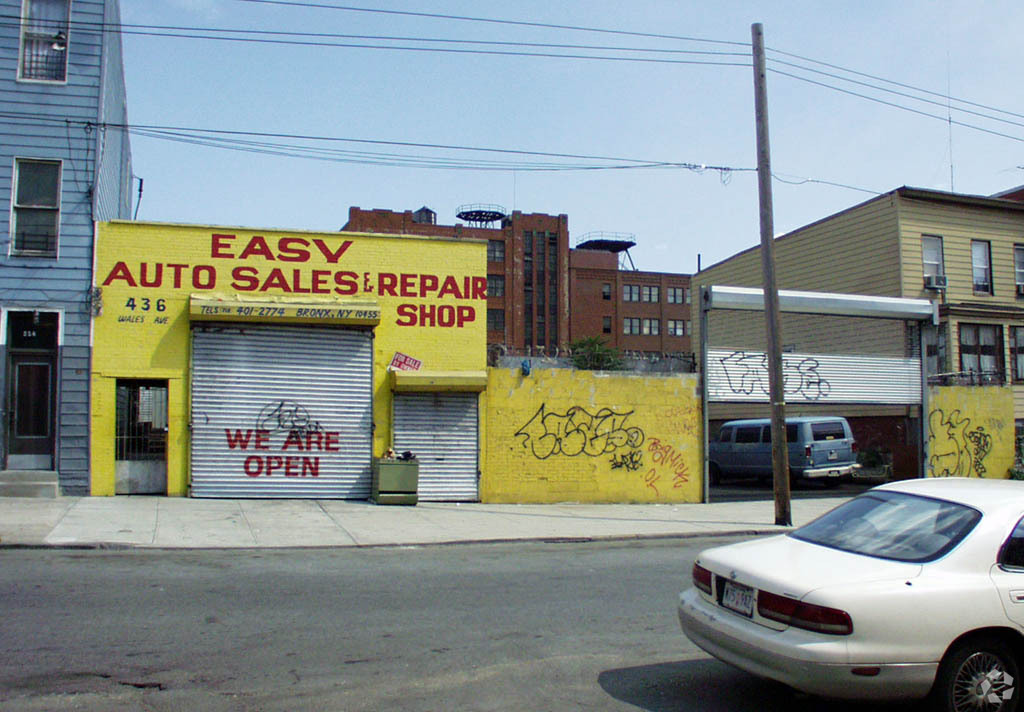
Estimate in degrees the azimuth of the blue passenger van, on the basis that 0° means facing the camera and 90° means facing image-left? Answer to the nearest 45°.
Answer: approximately 135°

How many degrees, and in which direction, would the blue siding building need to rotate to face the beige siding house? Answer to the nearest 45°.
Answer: approximately 90° to its left

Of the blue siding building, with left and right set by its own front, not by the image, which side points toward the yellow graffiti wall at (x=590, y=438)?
left

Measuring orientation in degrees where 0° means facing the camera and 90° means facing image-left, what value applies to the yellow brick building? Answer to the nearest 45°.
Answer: approximately 0°

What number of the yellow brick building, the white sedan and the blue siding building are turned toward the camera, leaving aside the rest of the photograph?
2

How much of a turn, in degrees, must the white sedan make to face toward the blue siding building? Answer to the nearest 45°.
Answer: approximately 90° to its left

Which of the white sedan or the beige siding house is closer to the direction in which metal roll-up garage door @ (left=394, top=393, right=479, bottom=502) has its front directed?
the white sedan

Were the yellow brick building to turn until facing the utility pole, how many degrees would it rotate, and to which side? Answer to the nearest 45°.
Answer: approximately 90° to its left

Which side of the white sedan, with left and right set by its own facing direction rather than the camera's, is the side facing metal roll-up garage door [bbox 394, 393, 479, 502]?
left

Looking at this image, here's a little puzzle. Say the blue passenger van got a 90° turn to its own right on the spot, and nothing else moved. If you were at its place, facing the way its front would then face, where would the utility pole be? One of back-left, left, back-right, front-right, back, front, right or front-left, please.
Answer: back-right
